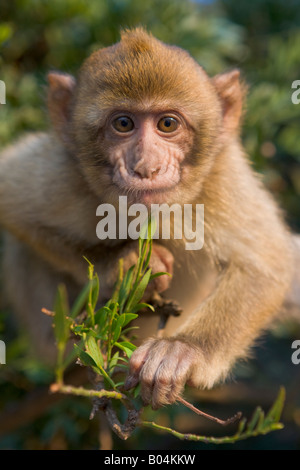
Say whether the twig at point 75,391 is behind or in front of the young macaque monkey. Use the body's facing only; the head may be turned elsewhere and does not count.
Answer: in front

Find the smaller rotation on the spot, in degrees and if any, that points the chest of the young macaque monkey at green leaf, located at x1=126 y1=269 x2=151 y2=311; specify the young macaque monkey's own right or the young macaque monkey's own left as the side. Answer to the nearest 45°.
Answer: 0° — it already faces it

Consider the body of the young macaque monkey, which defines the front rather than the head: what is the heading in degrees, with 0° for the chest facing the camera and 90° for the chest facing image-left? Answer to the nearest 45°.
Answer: approximately 0°

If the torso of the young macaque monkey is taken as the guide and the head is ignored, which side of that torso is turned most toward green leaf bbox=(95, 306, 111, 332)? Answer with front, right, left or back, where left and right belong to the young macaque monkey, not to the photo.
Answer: front
